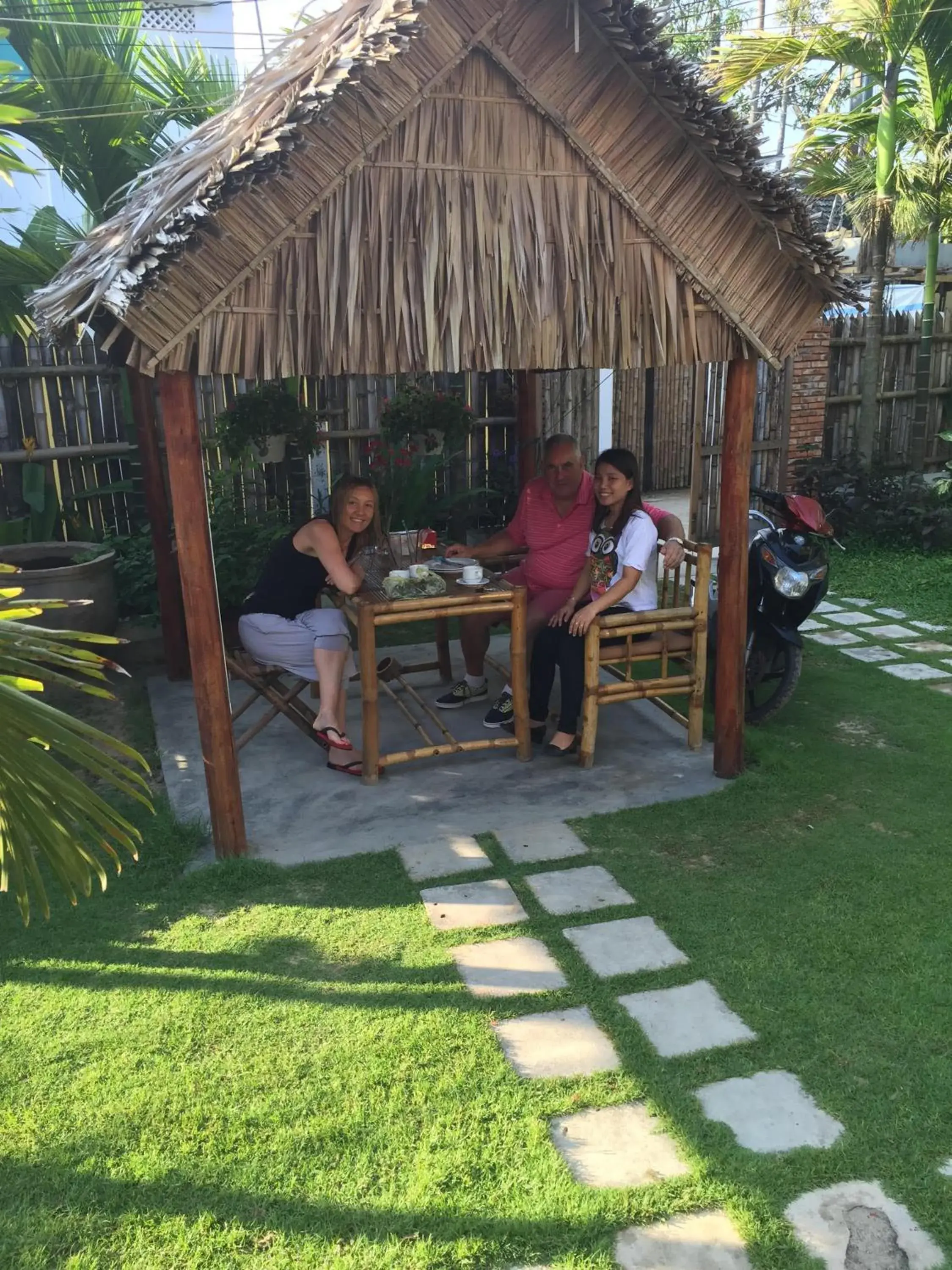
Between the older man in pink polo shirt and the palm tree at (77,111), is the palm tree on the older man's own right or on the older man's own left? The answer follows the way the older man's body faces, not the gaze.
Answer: on the older man's own right

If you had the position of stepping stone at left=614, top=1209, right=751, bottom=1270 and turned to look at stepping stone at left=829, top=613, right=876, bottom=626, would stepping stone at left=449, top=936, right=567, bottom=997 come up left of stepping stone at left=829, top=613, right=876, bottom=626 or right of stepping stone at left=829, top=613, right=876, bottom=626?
left

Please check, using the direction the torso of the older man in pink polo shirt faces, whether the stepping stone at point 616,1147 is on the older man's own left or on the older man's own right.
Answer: on the older man's own left

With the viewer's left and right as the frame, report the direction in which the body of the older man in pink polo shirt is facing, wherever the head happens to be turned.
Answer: facing the viewer and to the left of the viewer

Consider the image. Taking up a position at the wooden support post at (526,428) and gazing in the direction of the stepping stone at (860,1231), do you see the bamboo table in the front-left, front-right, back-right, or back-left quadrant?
front-right

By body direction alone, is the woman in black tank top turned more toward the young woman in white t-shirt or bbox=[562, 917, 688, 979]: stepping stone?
the young woman in white t-shirt

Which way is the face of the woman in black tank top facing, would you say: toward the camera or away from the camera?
toward the camera

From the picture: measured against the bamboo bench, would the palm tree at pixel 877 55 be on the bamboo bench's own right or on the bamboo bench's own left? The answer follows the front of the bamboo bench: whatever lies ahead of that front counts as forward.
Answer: on the bamboo bench's own right

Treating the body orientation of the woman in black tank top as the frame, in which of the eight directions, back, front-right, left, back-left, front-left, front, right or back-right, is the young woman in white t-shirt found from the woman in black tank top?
front

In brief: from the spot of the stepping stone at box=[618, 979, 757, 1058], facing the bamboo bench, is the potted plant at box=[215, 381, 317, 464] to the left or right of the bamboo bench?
left

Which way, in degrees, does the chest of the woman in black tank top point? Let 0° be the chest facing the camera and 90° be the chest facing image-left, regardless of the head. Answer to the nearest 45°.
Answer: approximately 270°

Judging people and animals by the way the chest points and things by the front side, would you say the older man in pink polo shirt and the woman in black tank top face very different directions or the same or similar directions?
very different directions

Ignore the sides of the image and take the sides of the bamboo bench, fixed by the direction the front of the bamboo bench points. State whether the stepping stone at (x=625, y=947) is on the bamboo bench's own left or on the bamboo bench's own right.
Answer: on the bamboo bench's own left
